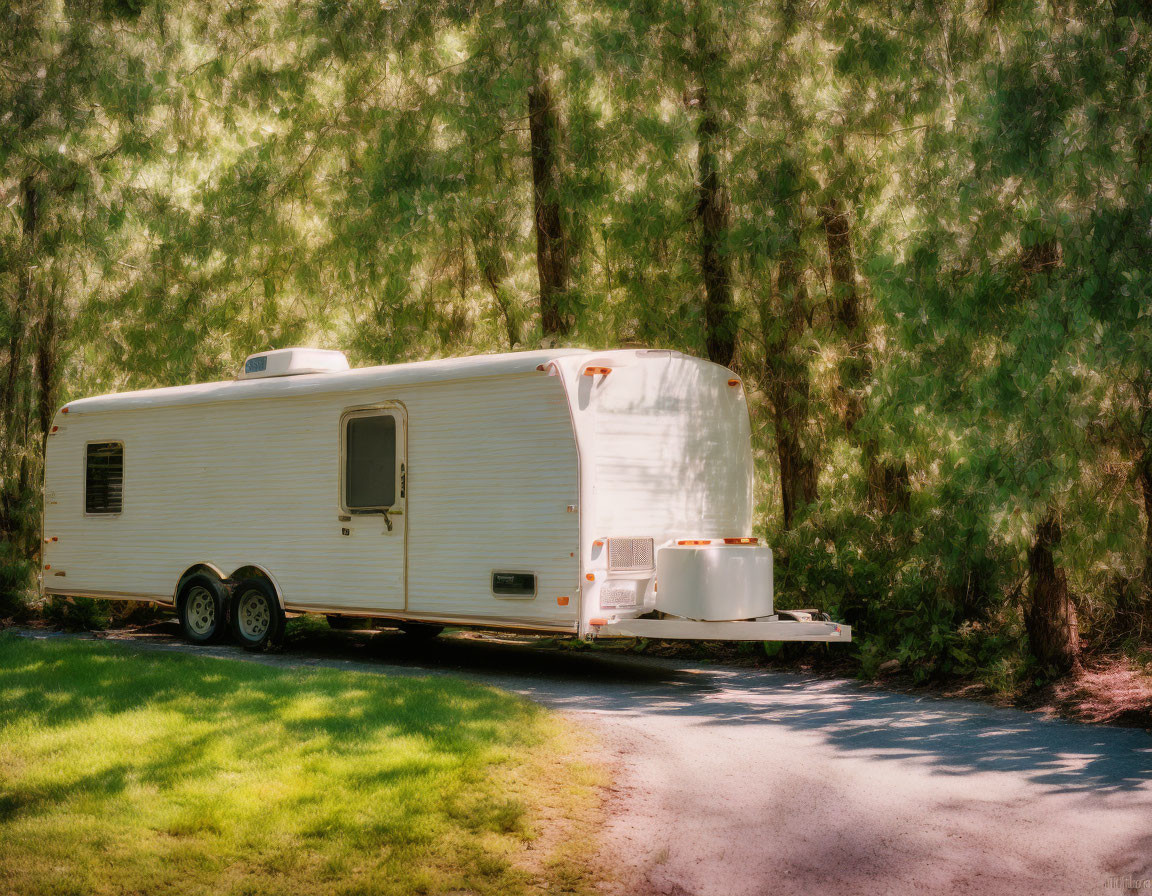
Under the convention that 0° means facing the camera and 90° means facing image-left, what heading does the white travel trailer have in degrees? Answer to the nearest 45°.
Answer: approximately 315°

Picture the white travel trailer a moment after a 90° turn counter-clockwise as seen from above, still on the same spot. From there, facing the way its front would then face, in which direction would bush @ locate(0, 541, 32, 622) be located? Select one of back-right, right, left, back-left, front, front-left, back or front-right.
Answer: left

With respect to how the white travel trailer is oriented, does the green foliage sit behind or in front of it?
behind
